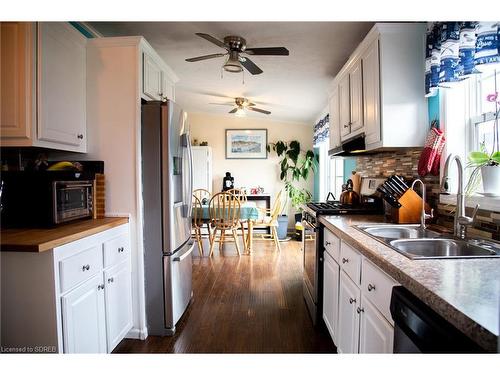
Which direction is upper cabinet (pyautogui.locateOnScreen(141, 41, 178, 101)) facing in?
to the viewer's right

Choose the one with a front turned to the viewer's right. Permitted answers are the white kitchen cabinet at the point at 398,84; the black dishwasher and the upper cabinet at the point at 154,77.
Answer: the upper cabinet

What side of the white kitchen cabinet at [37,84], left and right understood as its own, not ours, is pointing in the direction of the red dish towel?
front

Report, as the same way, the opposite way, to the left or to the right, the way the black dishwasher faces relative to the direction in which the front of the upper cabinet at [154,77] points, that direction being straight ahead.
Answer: the opposite way

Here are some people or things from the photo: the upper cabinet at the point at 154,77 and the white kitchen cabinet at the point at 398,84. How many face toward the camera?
0

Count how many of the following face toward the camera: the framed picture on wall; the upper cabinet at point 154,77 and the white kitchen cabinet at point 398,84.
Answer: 1

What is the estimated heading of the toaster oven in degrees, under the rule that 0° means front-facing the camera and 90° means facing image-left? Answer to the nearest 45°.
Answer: approximately 315°

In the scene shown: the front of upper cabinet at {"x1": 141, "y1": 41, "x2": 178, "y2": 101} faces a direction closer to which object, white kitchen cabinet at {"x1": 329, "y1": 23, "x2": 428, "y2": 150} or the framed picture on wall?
the white kitchen cabinet

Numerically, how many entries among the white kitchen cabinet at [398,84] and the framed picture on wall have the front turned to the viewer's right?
0

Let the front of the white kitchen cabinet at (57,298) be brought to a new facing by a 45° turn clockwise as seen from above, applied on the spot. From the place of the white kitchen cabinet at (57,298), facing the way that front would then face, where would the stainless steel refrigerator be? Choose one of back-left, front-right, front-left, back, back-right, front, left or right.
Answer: back-left

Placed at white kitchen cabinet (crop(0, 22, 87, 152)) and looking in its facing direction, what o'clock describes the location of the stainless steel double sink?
The stainless steel double sink is roughly at 12 o'clock from the white kitchen cabinet.

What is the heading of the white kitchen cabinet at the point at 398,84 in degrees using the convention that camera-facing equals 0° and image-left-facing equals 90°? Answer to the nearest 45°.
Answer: approximately 90°

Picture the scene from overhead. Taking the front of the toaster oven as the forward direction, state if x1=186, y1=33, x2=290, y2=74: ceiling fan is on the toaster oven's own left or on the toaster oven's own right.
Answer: on the toaster oven's own left
